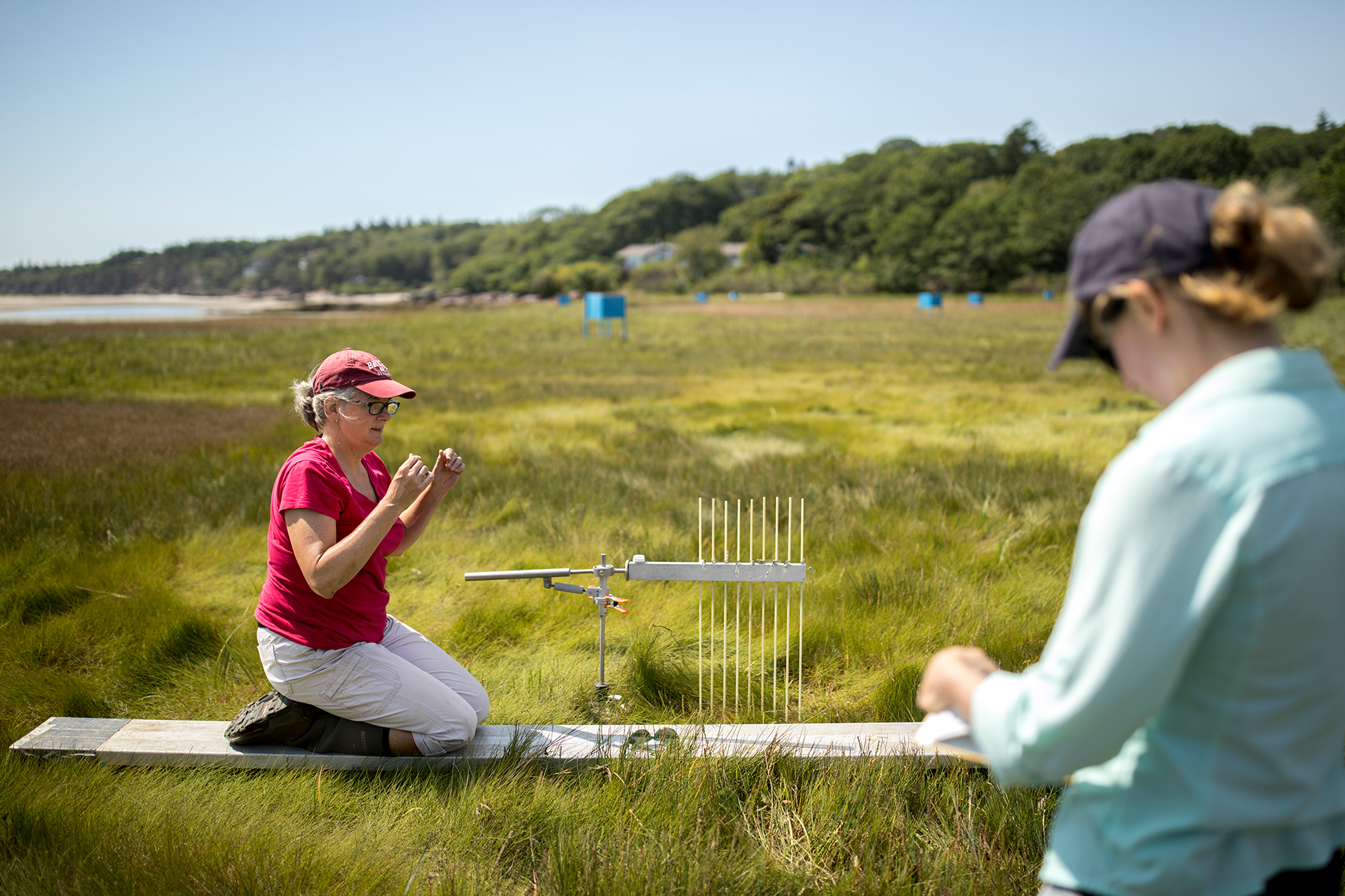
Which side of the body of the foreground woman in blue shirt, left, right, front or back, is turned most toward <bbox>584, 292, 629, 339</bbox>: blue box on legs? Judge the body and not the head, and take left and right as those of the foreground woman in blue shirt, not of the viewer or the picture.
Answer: front

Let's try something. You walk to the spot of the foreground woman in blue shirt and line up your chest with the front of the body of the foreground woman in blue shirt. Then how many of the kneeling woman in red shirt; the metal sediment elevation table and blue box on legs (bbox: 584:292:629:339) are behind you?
0

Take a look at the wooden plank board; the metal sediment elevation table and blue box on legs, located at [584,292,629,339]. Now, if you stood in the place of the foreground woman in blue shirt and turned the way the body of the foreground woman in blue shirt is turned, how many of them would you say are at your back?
0

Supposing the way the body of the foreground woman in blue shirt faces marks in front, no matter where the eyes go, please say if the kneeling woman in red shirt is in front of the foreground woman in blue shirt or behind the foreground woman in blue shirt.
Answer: in front

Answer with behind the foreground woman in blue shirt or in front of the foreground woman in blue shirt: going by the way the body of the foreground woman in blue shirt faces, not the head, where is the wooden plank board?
in front

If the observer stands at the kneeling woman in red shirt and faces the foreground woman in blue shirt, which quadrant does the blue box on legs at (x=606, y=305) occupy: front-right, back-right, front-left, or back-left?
back-left

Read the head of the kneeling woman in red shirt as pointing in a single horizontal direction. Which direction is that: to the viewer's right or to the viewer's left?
to the viewer's right

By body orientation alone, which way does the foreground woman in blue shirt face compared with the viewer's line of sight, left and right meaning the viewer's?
facing away from the viewer and to the left of the viewer
